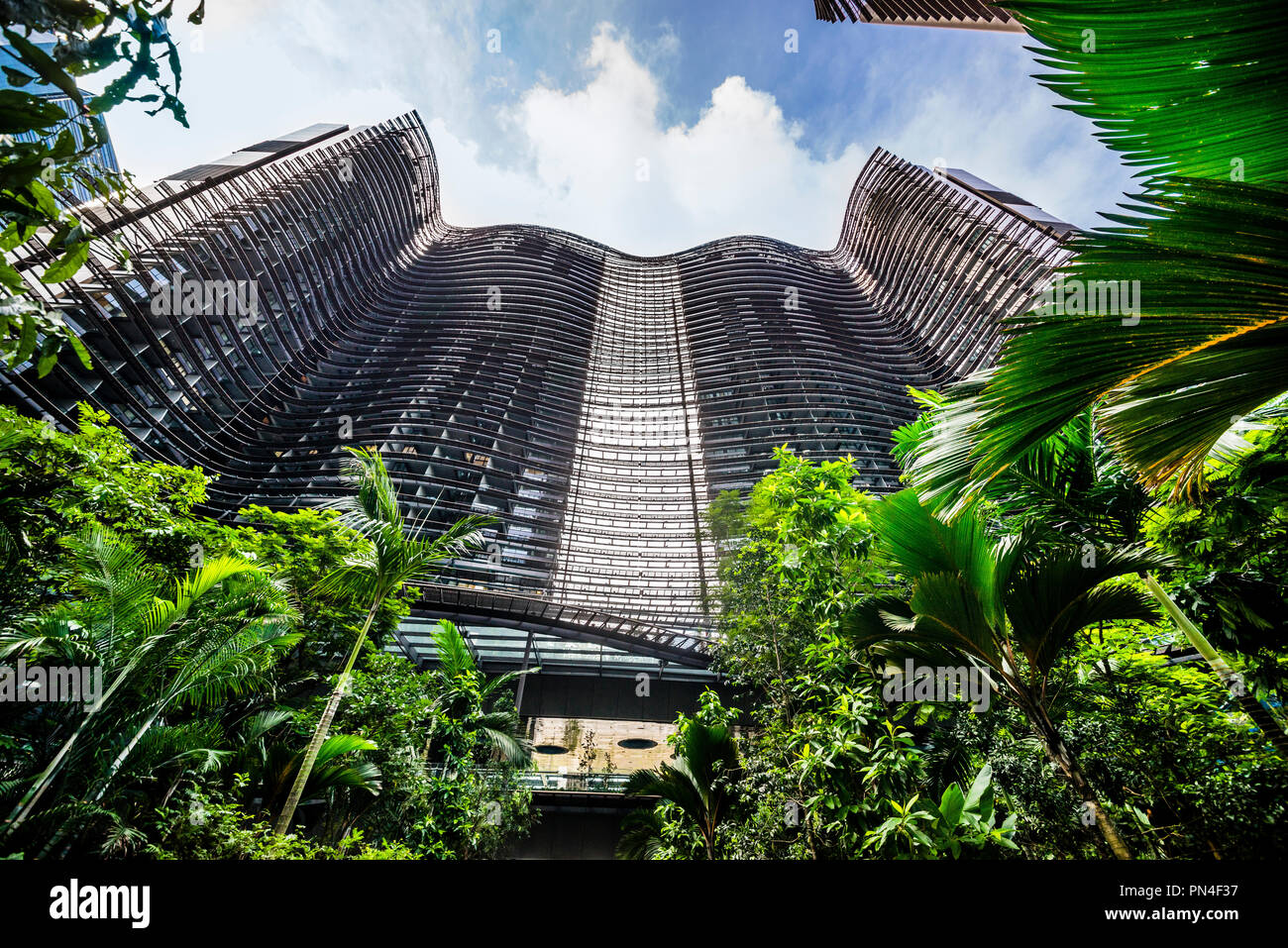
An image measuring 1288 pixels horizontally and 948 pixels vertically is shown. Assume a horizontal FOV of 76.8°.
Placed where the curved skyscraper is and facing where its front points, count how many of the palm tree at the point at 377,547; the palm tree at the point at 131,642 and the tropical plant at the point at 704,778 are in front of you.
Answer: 3

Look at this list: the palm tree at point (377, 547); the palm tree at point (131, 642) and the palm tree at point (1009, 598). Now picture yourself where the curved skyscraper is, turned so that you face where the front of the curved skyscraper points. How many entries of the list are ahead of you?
3

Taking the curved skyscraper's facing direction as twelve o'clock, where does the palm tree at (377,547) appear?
The palm tree is roughly at 12 o'clock from the curved skyscraper.

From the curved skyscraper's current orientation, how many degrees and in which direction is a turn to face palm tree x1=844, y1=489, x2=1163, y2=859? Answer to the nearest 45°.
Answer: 0° — it already faces it

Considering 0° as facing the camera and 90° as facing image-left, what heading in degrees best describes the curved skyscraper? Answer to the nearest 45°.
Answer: approximately 0°

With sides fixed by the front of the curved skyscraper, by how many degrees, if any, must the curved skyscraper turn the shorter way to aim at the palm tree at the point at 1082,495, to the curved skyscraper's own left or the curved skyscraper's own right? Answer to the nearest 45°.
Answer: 0° — it already faces it
